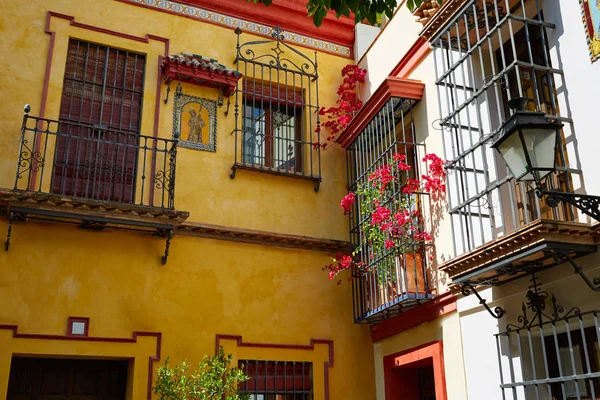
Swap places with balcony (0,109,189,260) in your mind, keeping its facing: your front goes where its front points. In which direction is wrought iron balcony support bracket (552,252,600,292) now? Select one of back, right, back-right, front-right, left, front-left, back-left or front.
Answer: front-left

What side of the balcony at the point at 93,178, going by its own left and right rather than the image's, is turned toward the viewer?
front

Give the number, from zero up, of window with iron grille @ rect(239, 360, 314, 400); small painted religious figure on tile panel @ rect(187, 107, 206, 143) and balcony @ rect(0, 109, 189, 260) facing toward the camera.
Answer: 3

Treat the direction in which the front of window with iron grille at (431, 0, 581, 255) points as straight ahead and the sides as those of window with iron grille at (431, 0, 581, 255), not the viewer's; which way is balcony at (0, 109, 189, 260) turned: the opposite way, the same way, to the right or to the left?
to the left

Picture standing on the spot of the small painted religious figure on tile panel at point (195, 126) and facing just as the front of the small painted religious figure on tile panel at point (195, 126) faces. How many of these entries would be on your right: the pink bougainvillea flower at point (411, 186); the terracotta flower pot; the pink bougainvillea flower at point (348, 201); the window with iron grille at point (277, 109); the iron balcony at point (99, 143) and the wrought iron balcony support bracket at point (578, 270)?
1

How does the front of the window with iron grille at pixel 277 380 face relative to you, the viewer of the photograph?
facing the viewer

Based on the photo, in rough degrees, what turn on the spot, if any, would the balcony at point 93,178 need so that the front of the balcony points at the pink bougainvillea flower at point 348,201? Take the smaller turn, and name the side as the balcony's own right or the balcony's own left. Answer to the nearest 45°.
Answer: approximately 90° to the balcony's own left

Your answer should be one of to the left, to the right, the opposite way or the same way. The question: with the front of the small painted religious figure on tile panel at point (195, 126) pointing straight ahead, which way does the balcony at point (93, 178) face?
the same way

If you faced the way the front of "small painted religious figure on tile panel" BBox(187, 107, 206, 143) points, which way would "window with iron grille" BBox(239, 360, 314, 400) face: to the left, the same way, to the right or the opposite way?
the same way

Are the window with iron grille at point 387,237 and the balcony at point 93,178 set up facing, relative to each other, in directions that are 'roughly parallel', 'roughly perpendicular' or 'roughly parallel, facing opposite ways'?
roughly perpendicular

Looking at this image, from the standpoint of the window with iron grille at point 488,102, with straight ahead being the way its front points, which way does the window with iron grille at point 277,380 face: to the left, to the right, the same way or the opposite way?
to the left

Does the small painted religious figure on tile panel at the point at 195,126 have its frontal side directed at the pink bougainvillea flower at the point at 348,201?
no

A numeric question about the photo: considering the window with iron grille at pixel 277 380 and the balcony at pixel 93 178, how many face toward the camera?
2

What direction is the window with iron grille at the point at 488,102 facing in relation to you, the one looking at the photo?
facing the viewer and to the left of the viewer

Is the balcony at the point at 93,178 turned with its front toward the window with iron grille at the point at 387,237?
no

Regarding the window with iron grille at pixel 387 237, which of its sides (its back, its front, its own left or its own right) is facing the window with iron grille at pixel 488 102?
left
